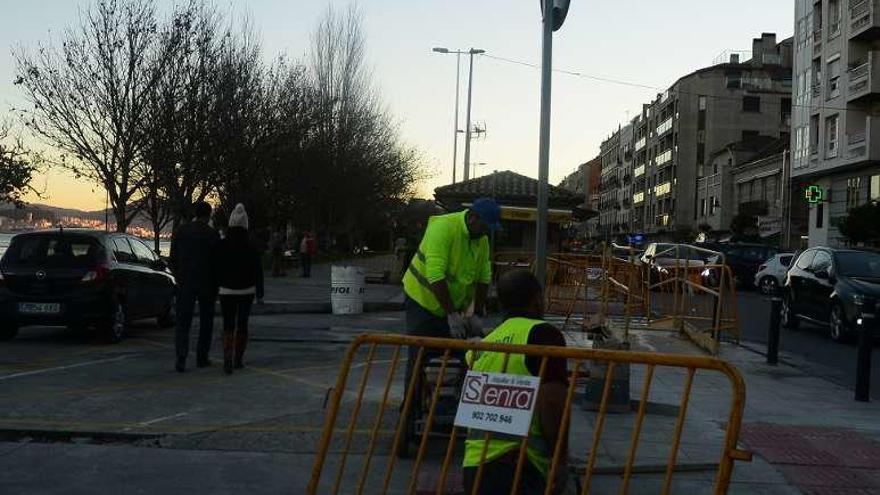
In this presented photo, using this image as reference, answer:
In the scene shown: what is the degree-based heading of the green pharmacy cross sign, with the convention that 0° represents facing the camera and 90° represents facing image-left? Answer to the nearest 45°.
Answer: approximately 0°

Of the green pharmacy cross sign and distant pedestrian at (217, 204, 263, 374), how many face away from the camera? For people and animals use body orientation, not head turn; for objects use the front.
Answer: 1

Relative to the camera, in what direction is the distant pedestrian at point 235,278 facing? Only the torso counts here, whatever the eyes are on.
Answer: away from the camera

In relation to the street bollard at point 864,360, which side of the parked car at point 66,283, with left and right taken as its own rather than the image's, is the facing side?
right

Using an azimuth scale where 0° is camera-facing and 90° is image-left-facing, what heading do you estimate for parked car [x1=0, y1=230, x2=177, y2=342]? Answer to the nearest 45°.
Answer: approximately 225°

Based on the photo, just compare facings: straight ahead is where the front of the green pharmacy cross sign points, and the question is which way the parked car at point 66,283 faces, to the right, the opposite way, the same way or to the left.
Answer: the opposite way

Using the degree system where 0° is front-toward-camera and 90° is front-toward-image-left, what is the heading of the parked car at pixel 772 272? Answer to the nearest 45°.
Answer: approximately 225°
